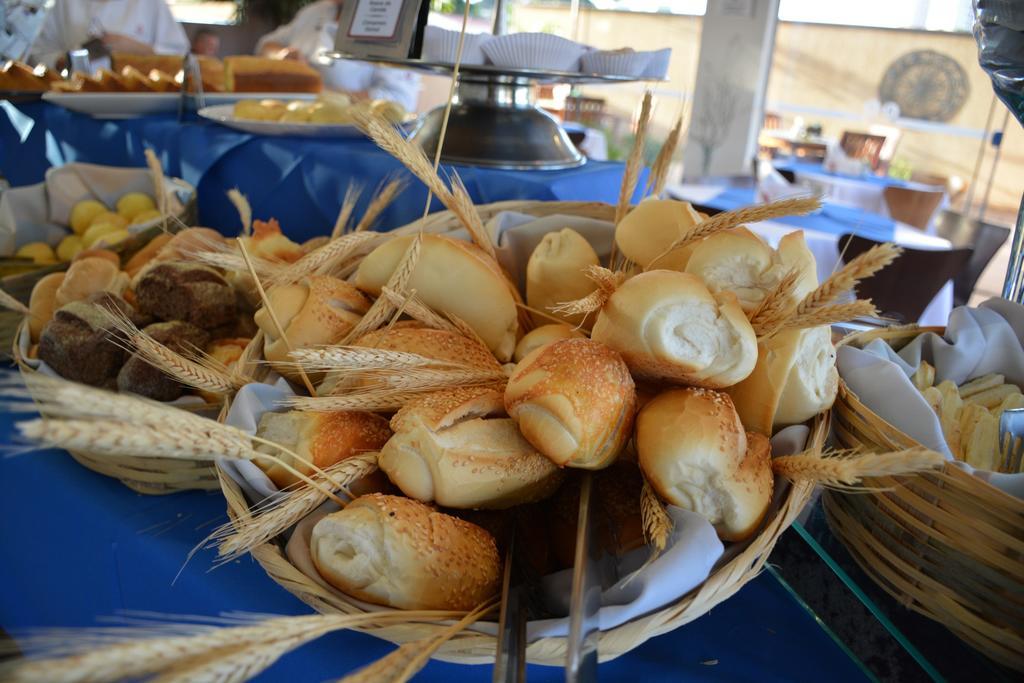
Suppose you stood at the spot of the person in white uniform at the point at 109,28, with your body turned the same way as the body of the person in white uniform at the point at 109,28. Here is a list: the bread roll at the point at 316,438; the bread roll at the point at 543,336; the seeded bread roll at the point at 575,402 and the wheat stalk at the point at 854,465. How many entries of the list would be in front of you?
4

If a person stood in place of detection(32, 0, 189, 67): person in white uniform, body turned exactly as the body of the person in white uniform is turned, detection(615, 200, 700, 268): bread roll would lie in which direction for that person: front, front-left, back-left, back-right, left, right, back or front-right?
front

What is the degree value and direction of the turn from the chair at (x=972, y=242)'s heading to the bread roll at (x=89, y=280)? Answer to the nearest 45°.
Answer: approximately 90° to its left

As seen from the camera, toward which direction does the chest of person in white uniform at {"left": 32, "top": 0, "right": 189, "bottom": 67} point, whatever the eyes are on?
toward the camera

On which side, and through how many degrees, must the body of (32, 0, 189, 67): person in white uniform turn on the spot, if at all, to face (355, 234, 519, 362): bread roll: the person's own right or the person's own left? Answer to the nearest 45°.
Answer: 0° — they already face it

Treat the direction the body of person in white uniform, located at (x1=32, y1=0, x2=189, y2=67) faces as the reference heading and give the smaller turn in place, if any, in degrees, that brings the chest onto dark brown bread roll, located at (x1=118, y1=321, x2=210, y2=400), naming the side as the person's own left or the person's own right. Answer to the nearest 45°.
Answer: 0° — they already face it

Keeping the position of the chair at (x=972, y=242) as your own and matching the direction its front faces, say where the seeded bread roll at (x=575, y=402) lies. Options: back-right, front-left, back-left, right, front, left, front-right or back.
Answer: left

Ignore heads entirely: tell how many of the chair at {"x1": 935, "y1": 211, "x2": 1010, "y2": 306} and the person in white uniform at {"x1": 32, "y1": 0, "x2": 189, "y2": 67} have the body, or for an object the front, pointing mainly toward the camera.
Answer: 1

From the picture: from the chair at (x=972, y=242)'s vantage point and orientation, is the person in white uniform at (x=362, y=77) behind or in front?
in front

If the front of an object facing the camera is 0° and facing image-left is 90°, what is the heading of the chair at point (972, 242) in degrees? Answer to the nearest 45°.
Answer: approximately 90°

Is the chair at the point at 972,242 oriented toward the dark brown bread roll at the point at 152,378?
no

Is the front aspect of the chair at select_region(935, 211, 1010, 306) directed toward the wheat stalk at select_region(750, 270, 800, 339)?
no

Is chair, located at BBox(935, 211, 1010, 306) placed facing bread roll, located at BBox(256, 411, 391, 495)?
no

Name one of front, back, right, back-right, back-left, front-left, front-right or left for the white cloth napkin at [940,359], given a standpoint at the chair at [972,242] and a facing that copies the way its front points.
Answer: left

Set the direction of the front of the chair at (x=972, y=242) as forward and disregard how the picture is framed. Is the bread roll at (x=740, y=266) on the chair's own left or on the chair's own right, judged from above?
on the chair's own left

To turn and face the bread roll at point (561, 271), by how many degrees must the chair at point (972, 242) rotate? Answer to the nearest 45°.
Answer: approximately 90° to its left

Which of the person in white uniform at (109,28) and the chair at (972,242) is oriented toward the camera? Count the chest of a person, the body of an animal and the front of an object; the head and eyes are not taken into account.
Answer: the person in white uniform

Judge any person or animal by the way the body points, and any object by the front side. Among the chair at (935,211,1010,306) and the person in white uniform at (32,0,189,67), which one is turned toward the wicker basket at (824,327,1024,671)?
the person in white uniform

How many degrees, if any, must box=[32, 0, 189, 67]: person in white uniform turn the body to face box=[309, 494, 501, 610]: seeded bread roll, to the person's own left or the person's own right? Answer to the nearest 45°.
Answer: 0° — they already face it
